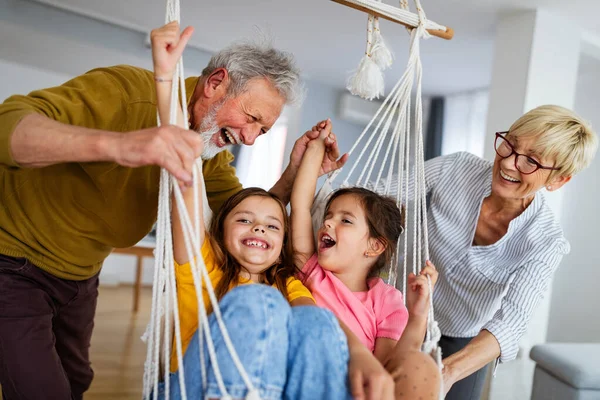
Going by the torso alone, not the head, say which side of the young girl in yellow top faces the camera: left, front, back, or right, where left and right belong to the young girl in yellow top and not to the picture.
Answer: front

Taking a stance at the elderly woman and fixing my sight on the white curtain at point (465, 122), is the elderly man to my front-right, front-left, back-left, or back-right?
back-left

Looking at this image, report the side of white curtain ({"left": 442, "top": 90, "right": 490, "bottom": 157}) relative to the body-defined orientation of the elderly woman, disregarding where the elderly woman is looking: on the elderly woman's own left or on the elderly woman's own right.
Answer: on the elderly woman's own right

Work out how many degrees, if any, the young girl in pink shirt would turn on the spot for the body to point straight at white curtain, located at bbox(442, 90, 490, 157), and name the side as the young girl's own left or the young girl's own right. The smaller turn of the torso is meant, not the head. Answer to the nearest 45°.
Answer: approximately 135° to the young girl's own right

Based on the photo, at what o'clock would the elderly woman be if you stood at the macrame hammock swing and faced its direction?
The elderly woman is roughly at 8 o'clock from the macrame hammock swing.

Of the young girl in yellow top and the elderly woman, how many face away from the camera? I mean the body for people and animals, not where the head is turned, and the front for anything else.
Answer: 0

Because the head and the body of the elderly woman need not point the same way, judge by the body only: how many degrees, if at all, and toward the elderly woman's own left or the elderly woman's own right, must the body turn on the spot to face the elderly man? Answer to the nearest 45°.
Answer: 0° — they already face them

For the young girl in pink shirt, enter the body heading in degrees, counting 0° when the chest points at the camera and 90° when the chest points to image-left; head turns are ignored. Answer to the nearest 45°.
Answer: approximately 45°

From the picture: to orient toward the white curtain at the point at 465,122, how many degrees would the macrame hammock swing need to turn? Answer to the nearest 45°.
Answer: approximately 180°

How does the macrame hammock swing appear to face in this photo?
toward the camera

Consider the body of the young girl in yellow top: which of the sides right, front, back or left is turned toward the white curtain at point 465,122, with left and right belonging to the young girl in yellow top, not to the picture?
back

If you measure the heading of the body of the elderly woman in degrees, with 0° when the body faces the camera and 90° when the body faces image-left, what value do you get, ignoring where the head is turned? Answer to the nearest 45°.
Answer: approximately 45°
